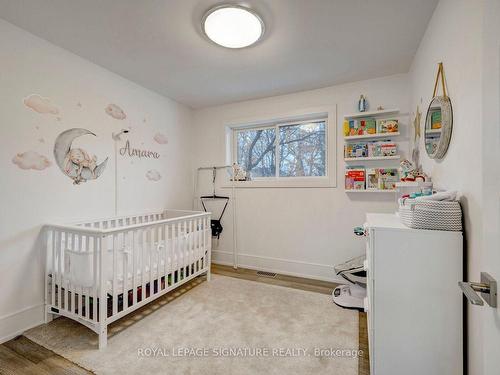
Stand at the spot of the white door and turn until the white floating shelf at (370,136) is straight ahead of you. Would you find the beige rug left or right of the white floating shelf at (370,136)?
left

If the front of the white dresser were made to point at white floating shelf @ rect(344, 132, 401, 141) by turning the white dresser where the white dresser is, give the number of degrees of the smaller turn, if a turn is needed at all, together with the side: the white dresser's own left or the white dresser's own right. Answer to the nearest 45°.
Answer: approximately 90° to the white dresser's own right

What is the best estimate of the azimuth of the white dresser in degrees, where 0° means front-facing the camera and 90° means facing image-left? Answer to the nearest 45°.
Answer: approximately 90°

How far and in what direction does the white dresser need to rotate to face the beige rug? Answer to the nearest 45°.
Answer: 0° — it already faces it
